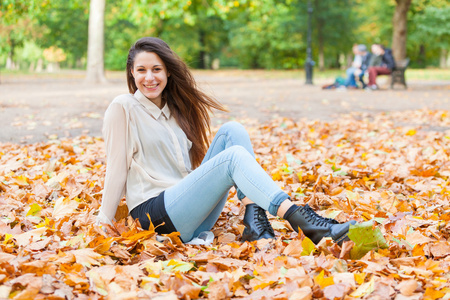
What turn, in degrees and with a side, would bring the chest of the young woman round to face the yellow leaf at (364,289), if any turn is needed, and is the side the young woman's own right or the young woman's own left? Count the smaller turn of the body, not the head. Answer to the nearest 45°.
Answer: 0° — they already face it

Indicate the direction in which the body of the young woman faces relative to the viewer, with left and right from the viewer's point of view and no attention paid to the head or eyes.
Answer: facing the viewer and to the right of the viewer

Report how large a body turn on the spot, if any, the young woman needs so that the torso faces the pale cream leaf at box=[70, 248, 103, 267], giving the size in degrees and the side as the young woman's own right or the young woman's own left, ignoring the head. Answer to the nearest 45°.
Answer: approximately 90° to the young woman's own right

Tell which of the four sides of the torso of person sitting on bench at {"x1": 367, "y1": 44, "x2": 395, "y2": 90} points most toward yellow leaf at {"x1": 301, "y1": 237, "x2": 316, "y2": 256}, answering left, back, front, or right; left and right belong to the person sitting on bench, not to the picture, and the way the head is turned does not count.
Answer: left

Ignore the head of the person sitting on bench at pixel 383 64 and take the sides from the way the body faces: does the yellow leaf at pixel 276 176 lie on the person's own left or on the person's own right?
on the person's own left

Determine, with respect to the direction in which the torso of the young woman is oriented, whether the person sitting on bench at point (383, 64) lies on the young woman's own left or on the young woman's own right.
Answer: on the young woman's own left

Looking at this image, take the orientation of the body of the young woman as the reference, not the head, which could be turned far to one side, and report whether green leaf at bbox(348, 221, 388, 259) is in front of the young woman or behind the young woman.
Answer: in front

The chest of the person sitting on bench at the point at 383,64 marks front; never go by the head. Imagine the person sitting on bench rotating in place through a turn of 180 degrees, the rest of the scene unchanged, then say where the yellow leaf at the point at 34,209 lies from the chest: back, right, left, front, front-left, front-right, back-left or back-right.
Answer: right

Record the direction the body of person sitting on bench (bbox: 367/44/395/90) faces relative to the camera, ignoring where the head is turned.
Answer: to the viewer's left

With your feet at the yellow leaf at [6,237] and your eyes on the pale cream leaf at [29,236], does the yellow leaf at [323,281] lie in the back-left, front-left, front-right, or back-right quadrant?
front-right

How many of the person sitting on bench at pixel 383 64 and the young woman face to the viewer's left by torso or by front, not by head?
1
